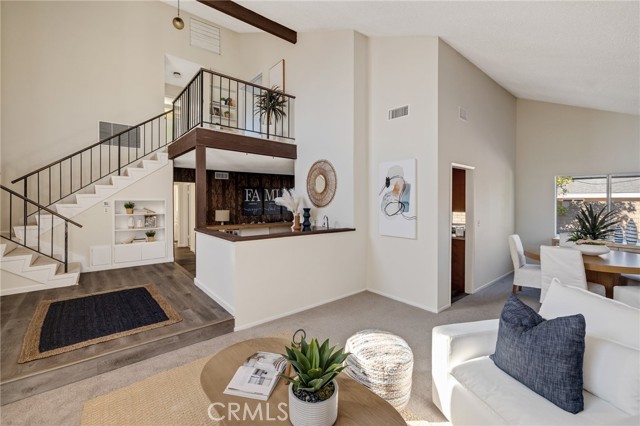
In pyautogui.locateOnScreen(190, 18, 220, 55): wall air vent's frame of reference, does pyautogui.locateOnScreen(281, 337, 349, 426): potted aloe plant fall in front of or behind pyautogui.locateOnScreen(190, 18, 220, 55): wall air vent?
in front

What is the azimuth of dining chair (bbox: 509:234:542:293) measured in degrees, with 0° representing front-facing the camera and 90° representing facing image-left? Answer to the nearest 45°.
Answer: approximately 270°

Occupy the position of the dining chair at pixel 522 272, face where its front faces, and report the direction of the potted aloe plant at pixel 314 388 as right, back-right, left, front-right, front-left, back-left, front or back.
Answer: right

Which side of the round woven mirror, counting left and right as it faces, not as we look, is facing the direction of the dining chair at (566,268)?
left

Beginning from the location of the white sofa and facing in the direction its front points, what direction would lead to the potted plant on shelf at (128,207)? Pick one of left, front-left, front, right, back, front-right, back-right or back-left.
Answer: front-right

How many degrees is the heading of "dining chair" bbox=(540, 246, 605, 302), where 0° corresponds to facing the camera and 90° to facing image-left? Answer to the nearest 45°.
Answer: approximately 225°

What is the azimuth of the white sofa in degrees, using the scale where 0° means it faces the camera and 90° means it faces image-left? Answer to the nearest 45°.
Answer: approximately 45°

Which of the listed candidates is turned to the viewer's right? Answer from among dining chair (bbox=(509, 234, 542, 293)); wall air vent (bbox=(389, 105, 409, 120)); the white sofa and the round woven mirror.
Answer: the dining chair

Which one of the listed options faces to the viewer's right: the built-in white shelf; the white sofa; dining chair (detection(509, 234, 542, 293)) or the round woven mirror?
the dining chair
